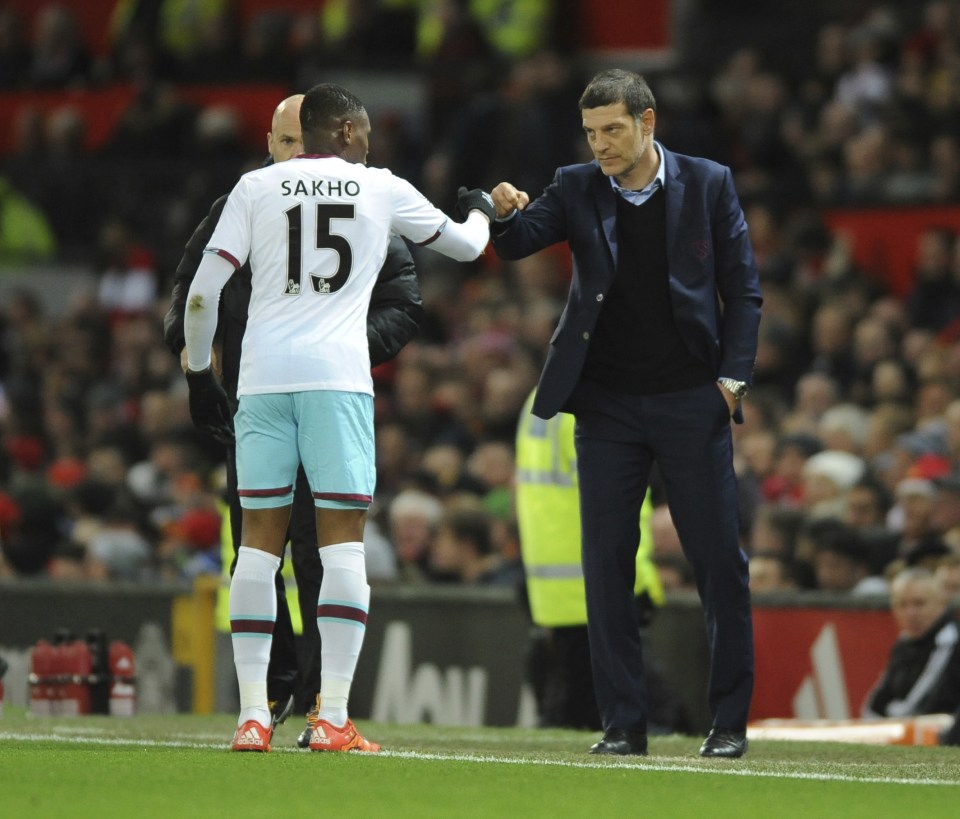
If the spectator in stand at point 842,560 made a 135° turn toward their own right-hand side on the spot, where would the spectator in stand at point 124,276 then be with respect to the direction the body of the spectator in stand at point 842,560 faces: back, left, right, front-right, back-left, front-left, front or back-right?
front-left

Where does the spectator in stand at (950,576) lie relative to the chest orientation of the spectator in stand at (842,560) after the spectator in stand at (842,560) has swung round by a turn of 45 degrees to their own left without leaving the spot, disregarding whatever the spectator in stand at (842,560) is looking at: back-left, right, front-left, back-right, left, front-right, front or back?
front-left

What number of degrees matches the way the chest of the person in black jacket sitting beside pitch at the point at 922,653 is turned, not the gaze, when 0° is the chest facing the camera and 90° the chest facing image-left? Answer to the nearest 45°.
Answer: approximately 45°

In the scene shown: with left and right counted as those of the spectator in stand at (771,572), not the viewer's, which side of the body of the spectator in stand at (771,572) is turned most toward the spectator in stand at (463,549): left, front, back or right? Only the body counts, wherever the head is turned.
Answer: right

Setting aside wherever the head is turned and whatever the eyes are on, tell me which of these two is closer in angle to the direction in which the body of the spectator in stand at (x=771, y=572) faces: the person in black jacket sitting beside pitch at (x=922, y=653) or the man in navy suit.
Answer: the man in navy suit

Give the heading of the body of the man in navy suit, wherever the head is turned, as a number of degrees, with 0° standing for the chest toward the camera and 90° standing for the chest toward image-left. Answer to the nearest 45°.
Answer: approximately 45°

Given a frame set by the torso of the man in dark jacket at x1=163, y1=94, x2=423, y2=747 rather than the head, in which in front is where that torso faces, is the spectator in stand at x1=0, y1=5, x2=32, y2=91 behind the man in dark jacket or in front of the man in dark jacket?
behind

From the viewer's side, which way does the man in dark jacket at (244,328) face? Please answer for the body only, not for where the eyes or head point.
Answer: toward the camera

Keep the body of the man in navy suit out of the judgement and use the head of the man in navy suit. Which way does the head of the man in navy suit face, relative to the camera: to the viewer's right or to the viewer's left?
to the viewer's left

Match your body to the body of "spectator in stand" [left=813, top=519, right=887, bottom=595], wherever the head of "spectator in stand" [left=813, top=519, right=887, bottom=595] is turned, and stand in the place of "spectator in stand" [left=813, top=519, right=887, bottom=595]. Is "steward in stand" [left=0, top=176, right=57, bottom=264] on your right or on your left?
on your right

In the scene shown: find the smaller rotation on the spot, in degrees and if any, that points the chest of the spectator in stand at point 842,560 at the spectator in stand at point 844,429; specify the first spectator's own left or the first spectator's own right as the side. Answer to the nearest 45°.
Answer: approximately 135° to the first spectator's own right

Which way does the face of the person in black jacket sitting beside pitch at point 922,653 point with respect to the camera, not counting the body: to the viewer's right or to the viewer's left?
to the viewer's left

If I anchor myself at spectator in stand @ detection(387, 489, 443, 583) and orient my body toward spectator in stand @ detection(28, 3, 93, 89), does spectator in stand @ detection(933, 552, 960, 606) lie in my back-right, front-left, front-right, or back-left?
back-right

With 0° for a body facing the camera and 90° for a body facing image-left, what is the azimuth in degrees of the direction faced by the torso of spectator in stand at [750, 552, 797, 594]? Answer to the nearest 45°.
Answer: approximately 45°

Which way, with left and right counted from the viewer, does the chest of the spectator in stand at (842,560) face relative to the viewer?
facing the viewer and to the left of the viewer
